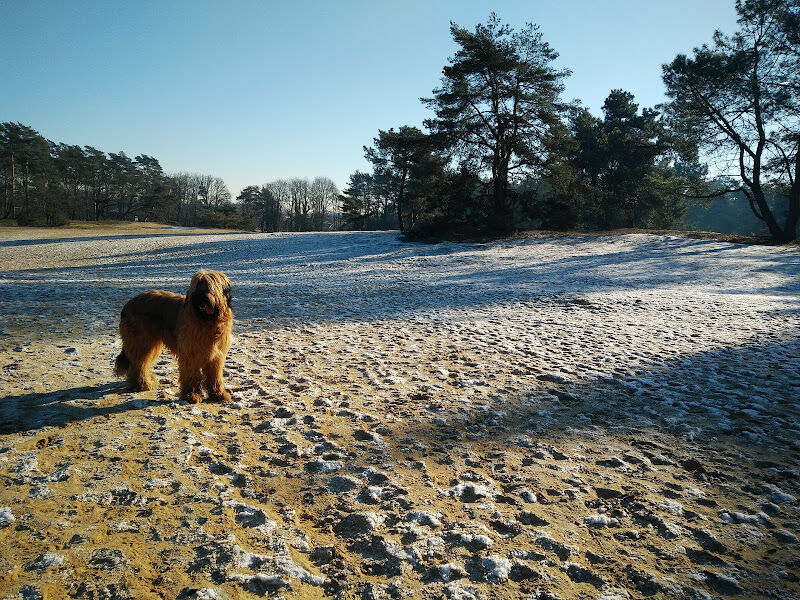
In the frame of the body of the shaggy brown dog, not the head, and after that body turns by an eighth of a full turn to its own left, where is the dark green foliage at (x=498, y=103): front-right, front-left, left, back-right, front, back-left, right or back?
front-left

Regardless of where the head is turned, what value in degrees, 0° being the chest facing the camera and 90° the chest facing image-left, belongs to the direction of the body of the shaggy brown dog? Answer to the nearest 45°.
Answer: approximately 315°
